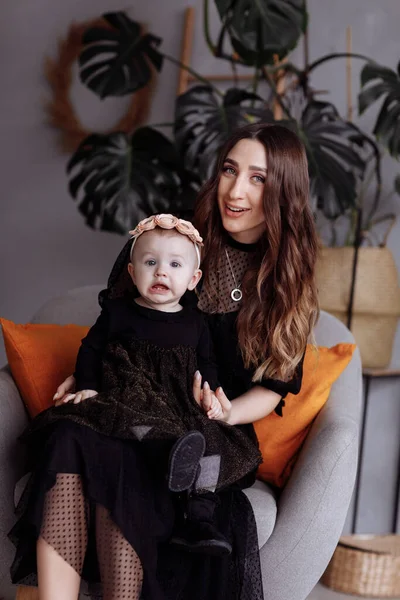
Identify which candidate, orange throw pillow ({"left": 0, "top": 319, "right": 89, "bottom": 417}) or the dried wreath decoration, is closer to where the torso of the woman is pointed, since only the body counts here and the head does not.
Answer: the orange throw pillow

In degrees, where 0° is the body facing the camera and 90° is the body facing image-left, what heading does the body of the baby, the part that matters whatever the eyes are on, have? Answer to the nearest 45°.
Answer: approximately 0°

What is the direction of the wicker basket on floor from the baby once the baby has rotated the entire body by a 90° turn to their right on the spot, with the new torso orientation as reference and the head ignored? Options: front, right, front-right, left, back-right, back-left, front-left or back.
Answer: back-right

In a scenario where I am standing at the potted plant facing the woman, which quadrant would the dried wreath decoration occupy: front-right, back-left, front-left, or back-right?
back-right

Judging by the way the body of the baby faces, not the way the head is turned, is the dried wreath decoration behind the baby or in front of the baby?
behind

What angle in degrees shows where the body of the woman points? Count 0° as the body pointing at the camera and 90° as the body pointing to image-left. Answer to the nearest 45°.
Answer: approximately 45°

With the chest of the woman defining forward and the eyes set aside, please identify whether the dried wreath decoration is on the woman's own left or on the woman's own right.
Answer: on the woman's own right

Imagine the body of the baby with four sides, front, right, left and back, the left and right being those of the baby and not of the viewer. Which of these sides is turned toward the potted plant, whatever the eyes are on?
back

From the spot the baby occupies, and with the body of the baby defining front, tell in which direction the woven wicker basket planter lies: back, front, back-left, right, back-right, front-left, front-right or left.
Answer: back-left

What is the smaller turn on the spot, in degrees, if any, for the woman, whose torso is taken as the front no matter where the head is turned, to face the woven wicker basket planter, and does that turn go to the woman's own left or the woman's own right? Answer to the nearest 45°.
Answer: approximately 180°

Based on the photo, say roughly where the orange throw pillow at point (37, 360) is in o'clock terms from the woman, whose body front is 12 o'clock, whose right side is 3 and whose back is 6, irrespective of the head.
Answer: The orange throw pillow is roughly at 2 o'clock from the woman.
